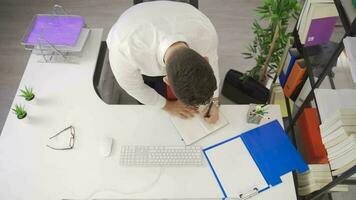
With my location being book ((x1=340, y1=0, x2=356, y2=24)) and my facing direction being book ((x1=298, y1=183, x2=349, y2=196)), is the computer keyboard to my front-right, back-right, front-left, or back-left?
front-right

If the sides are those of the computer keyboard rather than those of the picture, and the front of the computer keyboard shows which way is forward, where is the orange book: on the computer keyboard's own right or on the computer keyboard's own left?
on the computer keyboard's own right

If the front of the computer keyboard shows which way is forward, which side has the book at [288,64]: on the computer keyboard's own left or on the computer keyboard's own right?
on the computer keyboard's own right

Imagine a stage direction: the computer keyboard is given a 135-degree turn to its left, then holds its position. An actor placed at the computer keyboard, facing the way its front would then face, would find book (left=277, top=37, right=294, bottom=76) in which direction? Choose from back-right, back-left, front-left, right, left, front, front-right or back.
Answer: back

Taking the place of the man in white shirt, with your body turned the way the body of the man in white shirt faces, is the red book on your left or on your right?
on your left

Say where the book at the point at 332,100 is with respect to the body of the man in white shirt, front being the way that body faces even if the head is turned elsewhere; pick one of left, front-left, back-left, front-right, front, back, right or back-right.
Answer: front-left

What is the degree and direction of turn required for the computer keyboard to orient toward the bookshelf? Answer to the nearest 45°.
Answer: approximately 90° to its right

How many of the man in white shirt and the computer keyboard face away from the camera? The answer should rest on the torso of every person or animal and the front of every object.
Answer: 1

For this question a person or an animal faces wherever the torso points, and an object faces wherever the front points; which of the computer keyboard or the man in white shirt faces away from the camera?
the computer keyboard

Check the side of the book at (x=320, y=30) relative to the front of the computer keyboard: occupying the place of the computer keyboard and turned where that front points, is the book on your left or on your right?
on your right

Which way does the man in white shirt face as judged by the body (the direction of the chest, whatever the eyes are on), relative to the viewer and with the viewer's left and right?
facing the viewer and to the right of the viewer

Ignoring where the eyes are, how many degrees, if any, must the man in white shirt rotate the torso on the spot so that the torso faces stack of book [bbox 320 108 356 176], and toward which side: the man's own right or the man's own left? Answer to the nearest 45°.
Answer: approximately 45° to the man's own left

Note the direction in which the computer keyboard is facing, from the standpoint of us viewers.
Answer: facing away from the viewer

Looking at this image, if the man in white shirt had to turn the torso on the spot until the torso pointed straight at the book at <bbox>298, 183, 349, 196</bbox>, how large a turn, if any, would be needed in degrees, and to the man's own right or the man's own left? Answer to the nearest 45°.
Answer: approximately 45° to the man's own left

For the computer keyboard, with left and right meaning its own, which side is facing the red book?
right

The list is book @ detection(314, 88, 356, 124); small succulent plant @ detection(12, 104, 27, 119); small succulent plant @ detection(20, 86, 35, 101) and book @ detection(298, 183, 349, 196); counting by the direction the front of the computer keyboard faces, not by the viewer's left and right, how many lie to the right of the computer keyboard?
2
